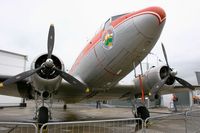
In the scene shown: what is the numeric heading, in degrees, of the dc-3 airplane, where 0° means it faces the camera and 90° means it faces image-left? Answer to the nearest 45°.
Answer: approximately 315°
